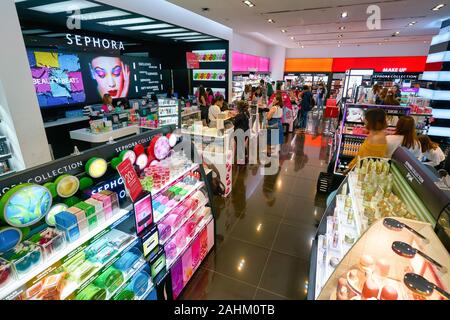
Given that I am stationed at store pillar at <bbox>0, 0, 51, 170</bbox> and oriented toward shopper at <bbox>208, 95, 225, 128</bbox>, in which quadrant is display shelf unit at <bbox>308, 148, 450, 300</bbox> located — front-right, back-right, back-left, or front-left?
front-right

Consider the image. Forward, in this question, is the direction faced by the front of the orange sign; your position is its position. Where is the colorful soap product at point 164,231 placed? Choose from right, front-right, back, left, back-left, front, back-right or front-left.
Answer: front

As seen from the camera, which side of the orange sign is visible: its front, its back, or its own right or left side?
front

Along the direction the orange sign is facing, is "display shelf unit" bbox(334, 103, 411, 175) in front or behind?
in front

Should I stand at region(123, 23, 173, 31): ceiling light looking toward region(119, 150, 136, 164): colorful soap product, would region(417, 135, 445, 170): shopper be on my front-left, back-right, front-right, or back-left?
front-left

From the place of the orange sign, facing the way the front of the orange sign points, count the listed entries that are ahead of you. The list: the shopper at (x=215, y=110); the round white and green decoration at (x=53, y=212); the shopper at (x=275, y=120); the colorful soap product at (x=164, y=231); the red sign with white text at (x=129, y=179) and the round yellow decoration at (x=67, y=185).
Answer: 6

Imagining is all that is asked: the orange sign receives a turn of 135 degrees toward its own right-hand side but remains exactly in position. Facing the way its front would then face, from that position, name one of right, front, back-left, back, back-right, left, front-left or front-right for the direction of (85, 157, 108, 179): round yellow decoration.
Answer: back-left

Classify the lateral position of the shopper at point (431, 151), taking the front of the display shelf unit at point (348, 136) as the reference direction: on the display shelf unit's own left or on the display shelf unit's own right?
on the display shelf unit's own left

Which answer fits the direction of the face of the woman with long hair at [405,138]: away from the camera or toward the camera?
away from the camera

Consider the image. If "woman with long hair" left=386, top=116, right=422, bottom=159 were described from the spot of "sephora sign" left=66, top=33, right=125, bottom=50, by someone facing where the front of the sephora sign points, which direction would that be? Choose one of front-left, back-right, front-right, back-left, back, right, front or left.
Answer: front
